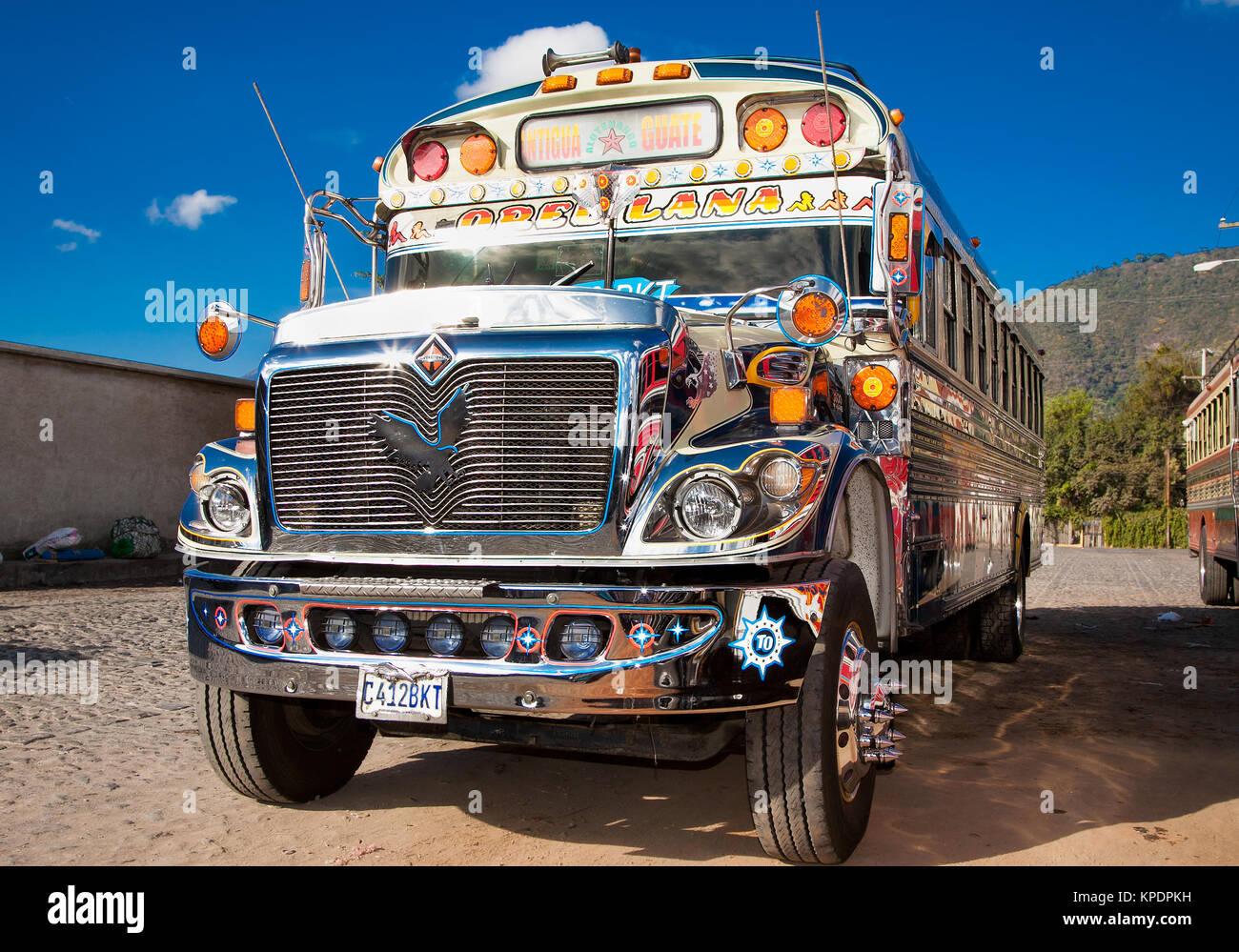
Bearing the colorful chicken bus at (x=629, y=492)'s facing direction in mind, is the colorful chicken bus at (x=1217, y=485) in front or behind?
behind
